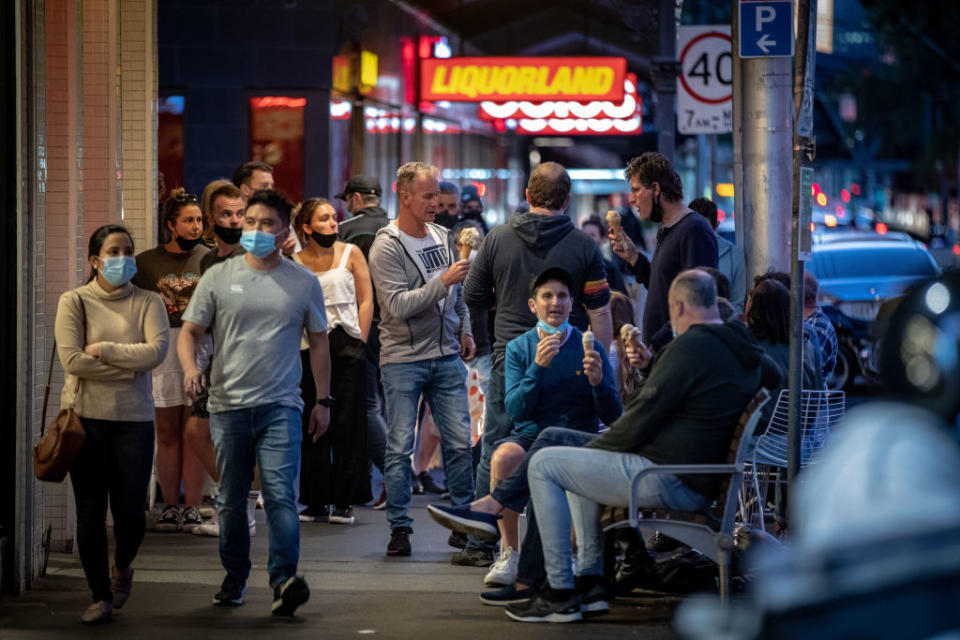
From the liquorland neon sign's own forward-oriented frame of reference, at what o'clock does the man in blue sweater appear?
The man in blue sweater is roughly at 12 o'clock from the liquorland neon sign.

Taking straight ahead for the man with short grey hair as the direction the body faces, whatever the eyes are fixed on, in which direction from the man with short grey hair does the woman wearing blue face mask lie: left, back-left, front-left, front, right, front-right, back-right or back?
right

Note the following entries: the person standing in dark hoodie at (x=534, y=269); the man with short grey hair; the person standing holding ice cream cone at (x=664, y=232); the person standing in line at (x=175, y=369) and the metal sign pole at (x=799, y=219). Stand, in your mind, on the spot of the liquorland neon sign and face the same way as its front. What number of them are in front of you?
5

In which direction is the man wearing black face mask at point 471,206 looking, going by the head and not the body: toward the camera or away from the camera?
toward the camera

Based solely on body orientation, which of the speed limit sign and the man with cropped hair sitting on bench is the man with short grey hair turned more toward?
the man with cropped hair sitting on bench

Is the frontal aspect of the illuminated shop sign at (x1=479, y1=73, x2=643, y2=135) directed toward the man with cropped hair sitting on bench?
yes

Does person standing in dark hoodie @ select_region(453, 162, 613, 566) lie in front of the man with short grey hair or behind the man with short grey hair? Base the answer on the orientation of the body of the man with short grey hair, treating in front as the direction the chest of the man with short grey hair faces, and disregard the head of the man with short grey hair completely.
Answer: in front

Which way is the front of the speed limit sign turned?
toward the camera

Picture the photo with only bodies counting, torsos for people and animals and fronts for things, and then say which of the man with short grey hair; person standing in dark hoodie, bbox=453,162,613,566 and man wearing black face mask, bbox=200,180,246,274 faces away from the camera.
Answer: the person standing in dark hoodie

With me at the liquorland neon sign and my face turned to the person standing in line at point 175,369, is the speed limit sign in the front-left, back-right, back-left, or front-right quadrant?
front-left

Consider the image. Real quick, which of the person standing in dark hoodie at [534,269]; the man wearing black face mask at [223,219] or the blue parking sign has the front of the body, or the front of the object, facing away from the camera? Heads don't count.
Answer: the person standing in dark hoodie

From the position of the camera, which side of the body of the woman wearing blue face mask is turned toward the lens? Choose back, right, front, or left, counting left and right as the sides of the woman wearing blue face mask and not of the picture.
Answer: front

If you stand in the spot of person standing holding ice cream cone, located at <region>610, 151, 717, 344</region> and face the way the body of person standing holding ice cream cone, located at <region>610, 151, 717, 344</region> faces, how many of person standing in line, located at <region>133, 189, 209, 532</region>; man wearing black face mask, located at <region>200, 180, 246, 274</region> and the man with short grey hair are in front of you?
3

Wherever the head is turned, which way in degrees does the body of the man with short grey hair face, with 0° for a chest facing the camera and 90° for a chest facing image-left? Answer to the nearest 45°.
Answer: approximately 315°

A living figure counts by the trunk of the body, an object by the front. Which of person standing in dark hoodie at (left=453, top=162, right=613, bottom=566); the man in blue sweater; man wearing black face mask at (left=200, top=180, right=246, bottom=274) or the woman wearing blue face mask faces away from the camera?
the person standing in dark hoodie

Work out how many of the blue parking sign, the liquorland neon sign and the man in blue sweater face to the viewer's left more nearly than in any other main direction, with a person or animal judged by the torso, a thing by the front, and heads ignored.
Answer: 0

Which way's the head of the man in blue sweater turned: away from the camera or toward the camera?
toward the camera

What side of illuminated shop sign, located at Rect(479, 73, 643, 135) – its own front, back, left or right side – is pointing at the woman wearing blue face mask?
front
